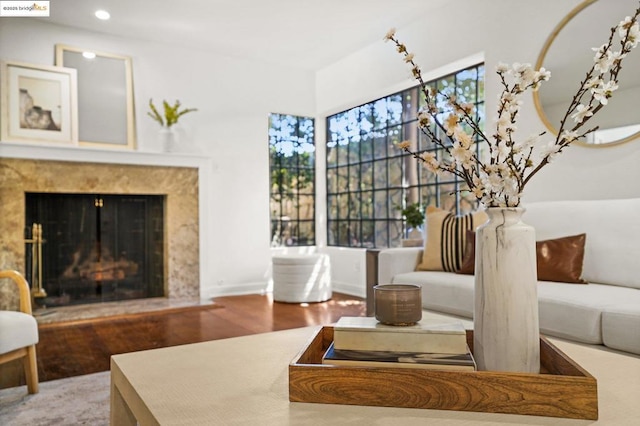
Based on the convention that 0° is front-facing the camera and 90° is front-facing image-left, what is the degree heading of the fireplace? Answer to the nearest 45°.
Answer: approximately 0°

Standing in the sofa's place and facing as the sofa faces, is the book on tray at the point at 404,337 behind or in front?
in front

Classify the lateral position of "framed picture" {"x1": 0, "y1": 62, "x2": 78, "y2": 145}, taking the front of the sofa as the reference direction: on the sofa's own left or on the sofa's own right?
on the sofa's own right

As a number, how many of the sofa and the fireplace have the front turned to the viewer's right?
0

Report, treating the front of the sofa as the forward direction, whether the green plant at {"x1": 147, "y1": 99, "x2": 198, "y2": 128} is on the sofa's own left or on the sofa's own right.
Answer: on the sofa's own right

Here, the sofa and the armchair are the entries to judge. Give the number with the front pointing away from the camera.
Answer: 0

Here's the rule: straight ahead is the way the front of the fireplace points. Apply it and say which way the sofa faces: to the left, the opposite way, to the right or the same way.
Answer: to the right

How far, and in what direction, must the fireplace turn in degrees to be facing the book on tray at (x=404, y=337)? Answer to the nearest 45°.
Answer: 0° — it already faces it

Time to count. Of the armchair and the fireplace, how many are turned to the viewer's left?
0

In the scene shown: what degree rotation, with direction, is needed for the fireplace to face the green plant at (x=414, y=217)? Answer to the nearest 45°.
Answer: approximately 45° to its left

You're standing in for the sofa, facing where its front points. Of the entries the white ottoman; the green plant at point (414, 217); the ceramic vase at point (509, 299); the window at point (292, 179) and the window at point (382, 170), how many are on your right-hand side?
4
